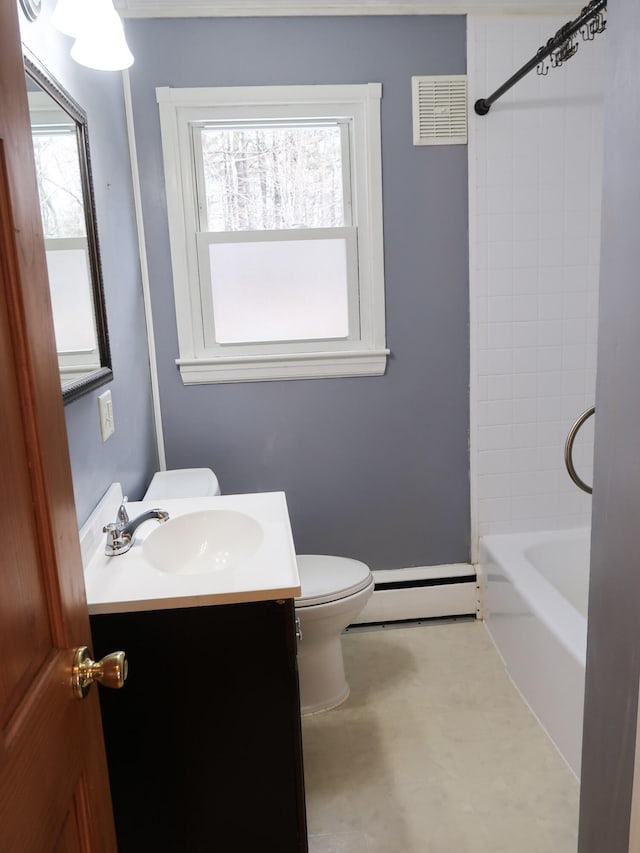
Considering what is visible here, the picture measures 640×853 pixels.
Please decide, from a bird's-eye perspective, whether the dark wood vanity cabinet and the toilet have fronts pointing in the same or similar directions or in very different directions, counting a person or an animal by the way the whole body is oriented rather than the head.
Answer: same or similar directions

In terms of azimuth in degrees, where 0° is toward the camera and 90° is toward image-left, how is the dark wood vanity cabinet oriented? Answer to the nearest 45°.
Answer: approximately 270°

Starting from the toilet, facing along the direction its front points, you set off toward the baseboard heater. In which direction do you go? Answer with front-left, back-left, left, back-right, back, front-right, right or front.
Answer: front-left

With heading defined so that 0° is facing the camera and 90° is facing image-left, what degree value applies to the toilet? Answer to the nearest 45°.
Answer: approximately 270°

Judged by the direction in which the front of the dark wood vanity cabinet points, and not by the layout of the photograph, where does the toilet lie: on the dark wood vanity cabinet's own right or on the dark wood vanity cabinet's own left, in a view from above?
on the dark wood vanity cabinet's own left

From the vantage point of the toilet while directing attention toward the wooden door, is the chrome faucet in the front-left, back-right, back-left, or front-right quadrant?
front-right

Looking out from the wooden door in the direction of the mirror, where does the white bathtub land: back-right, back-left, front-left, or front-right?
front-right
